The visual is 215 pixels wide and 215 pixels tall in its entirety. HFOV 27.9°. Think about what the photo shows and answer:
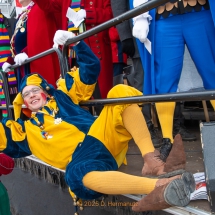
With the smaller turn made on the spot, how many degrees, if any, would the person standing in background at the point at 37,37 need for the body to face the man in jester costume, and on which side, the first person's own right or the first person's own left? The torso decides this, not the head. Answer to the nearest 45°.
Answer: approximately 45° to the first person's own left

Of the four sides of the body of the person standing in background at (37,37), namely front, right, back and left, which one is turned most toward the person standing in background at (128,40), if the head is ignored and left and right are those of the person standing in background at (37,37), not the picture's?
left

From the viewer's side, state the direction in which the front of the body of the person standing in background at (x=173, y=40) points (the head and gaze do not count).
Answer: toward the camera

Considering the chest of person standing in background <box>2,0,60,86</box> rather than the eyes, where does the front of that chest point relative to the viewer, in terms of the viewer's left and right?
facing the viewer and to the left of the viewer

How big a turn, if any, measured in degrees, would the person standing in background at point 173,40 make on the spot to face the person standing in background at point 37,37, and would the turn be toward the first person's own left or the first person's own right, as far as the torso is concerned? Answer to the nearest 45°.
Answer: approximately 135° to the first person's own right

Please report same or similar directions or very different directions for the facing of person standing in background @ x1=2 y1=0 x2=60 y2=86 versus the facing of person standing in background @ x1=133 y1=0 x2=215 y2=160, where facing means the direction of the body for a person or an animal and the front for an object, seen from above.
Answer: same or similar directions

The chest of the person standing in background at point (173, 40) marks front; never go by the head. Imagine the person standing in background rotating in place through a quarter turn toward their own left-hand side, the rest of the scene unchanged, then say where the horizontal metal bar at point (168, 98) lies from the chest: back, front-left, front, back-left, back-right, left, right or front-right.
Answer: right

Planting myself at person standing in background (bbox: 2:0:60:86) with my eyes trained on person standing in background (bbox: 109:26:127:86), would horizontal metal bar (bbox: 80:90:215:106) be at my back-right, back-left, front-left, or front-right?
front-right

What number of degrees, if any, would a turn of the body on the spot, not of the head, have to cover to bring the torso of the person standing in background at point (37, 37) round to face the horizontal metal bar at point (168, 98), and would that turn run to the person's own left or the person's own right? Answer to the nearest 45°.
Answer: approximately 45° to the person's own left

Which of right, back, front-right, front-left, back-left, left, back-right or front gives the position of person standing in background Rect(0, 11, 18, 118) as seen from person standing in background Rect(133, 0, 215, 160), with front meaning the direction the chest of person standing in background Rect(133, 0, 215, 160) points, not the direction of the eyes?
back-right

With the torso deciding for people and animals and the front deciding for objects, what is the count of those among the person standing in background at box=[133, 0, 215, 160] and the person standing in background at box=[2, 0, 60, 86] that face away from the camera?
0

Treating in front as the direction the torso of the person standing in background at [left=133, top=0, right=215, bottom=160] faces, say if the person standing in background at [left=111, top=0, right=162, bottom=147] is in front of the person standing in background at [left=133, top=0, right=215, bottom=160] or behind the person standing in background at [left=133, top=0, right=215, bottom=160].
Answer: behind

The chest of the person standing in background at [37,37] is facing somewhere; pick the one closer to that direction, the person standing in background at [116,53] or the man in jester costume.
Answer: the man in jester costume

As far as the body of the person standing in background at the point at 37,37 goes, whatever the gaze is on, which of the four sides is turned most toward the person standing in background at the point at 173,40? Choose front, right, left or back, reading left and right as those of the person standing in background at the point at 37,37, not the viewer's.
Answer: left
